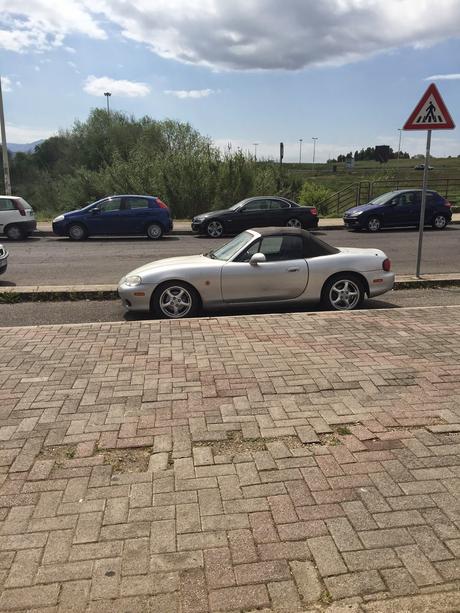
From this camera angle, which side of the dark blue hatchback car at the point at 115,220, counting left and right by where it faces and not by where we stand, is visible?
left

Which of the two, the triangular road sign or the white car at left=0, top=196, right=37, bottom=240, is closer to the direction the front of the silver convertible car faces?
the white car

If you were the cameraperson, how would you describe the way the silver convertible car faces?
facing to the left of the viewer

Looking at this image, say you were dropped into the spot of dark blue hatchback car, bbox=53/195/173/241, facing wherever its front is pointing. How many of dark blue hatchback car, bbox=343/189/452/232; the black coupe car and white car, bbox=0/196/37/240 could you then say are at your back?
2

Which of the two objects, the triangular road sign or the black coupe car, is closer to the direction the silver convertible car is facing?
the black coupe car

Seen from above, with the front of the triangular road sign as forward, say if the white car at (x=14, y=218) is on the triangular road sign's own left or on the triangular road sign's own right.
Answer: on the triangular road sign's own right

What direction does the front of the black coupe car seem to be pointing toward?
to the viewer's left

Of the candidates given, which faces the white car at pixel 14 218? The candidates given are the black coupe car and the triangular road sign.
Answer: the black coupe car

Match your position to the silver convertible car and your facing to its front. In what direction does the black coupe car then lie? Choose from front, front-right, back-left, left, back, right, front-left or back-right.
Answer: right

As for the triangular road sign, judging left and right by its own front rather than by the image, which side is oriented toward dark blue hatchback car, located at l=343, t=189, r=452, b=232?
back

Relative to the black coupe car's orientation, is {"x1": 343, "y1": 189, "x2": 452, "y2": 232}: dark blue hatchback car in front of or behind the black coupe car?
behind

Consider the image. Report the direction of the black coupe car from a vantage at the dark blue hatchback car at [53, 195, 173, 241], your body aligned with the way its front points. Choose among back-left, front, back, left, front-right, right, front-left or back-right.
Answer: back

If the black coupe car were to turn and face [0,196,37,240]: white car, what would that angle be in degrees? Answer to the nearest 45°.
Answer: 0° — it already faces it

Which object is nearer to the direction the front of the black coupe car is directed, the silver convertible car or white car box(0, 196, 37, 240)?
the white car

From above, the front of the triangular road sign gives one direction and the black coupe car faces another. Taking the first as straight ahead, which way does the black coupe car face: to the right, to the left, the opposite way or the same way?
to the right

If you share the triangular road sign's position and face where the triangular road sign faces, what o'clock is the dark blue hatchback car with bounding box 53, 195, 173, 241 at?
The dark blue hatchback car is roughly at 4 o'clock from the triangular road sign.

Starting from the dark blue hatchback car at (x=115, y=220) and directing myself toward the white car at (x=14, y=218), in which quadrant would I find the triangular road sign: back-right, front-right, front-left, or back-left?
back-left
